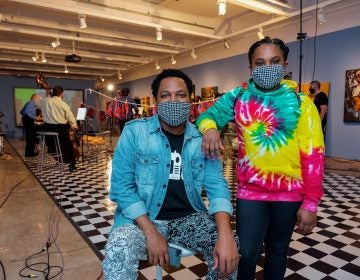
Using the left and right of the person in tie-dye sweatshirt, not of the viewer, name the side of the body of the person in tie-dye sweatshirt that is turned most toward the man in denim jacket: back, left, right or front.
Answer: right

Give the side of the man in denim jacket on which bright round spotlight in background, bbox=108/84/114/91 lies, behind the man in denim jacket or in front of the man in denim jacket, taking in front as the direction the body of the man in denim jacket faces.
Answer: behind

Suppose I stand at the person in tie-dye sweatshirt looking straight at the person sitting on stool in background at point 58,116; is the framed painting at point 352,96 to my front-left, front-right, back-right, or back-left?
front-right

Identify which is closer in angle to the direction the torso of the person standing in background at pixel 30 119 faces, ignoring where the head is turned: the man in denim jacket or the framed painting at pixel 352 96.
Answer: the framed painting

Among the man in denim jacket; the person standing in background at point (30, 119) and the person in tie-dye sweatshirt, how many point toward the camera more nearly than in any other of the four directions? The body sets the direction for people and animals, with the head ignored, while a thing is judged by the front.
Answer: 2

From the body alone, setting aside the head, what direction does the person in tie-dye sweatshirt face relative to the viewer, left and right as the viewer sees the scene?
facing the viewer

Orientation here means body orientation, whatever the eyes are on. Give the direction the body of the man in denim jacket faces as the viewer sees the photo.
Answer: toward the camera

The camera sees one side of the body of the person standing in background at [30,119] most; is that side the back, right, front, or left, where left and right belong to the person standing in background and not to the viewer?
right
